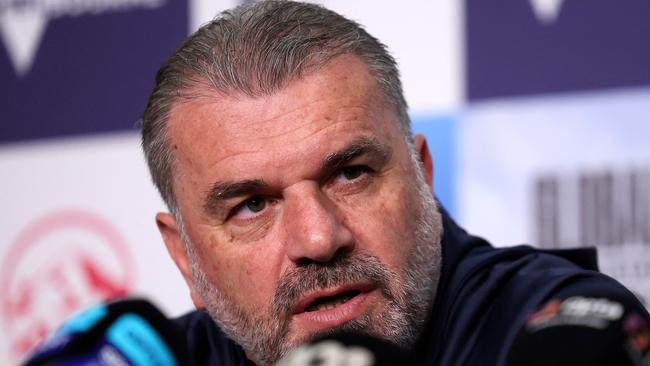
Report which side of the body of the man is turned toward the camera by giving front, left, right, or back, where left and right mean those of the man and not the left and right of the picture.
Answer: front

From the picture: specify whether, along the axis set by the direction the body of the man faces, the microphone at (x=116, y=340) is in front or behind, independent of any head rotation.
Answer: in front

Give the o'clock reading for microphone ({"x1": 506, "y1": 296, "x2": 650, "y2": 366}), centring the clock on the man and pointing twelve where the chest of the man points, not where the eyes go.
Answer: The microphone is roughly at 11 o'clock from the man.

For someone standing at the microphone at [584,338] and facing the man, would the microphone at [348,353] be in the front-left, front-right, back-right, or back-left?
front-left

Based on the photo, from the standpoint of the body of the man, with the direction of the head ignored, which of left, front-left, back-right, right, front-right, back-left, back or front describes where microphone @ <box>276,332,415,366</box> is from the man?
front

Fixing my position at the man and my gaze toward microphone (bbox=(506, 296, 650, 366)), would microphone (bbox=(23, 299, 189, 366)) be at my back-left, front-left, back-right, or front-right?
front-right
